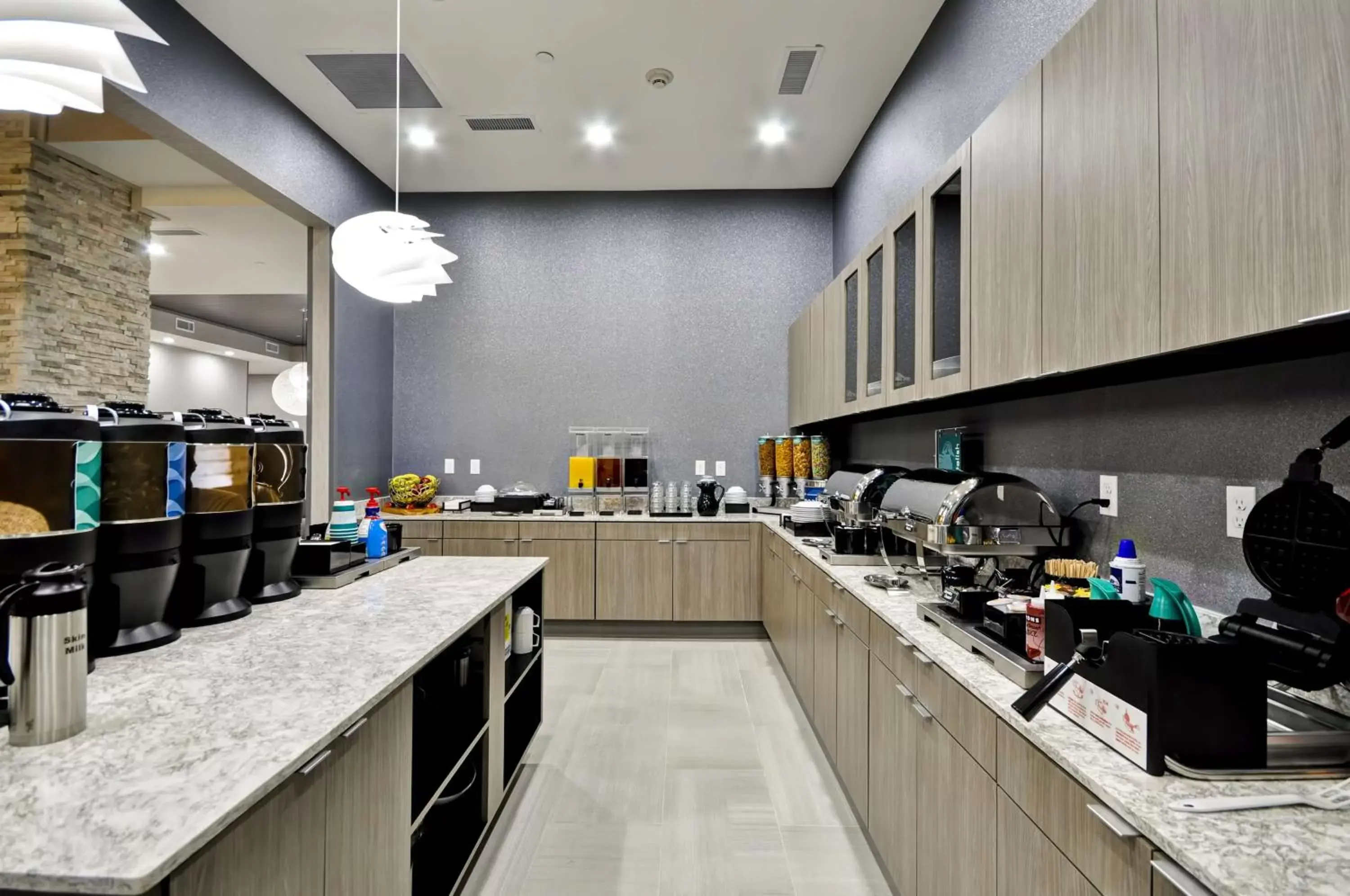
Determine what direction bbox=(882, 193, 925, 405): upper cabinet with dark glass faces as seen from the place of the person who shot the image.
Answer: facing to the left of the viewer

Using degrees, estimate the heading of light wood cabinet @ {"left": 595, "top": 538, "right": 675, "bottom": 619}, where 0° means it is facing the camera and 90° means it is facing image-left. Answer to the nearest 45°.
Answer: approximately 0°

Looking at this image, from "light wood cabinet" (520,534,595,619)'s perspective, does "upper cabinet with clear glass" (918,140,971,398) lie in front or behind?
in front

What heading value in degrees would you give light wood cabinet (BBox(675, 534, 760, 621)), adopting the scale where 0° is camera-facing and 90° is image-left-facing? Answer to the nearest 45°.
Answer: approximately 0°

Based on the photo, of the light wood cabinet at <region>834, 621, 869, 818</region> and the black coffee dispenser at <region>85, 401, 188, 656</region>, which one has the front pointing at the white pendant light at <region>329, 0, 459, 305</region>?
the light wood cabinet

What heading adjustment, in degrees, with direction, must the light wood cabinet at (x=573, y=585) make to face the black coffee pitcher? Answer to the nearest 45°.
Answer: approximately 90° to its left

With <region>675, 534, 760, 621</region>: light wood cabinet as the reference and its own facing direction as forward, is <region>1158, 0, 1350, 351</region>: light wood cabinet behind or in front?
in front

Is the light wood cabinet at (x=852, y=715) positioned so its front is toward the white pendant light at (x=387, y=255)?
yes

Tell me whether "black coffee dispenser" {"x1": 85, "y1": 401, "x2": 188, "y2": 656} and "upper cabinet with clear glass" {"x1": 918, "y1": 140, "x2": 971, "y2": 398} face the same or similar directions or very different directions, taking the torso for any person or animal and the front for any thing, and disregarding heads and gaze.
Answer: very different directions

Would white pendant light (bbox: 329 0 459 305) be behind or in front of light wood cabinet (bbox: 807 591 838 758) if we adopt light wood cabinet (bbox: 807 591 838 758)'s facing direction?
in front

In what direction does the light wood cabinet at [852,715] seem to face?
to the viewer's left

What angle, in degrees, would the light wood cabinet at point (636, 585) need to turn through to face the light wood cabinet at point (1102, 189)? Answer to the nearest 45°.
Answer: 0° — it already faces it
